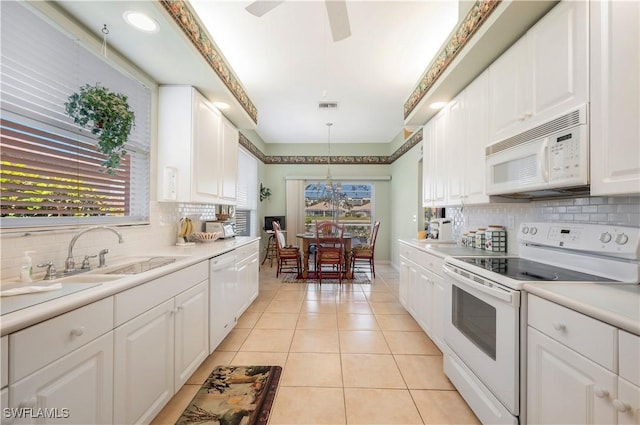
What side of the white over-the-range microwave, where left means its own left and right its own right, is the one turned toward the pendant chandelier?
right

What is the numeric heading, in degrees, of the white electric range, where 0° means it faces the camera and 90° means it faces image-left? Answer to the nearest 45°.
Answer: approximately 45°

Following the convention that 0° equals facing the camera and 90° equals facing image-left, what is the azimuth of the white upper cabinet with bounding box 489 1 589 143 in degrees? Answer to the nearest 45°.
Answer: approximately 45°

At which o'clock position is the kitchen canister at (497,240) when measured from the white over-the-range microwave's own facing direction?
The kitchen canister is roughly at 4 o'clock from the white over-the-range microwave.

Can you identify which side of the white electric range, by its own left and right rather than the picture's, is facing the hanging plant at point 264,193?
right

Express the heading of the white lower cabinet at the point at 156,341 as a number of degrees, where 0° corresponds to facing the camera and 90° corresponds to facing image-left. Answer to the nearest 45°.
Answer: approximately 315°
